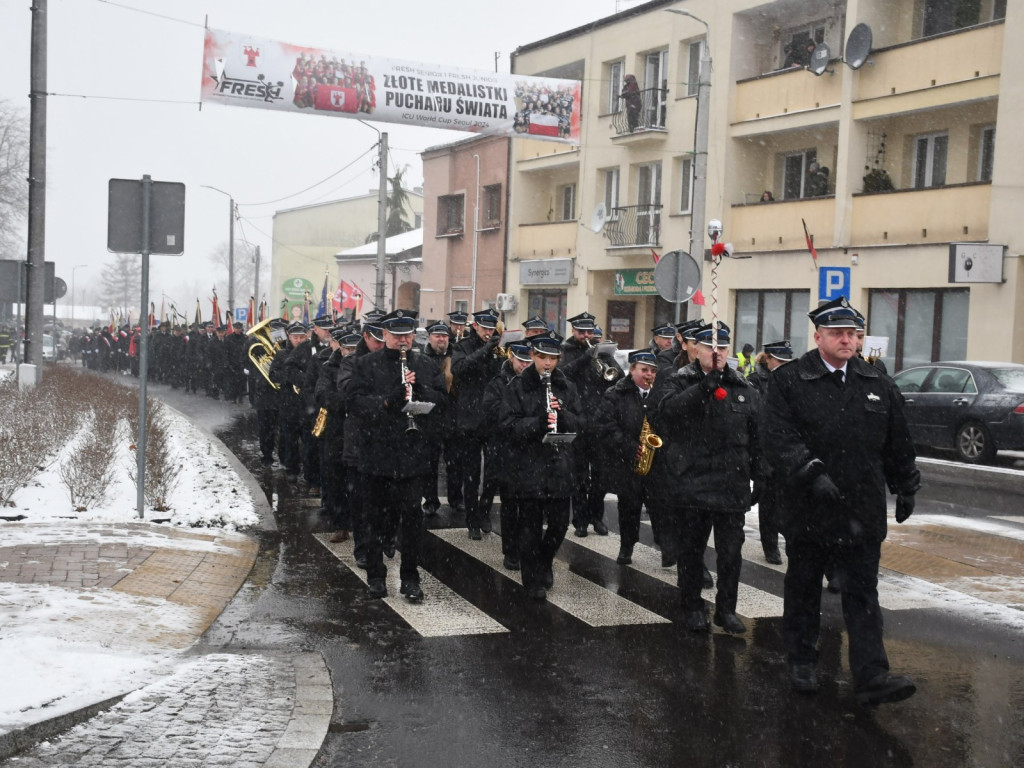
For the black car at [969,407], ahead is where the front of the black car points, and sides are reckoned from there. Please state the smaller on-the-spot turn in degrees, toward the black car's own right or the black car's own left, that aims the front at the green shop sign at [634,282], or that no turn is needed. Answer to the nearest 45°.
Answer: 0° — it already faces it

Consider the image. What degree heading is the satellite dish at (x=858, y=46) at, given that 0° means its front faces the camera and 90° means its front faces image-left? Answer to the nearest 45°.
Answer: approximately 45°

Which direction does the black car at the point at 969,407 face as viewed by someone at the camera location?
facing away from the viewer and to the left of the viewer

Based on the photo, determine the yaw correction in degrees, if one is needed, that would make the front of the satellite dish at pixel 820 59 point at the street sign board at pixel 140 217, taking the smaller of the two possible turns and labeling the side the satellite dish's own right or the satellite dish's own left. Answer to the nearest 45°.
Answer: approximately 45° to the satellite dish's own left

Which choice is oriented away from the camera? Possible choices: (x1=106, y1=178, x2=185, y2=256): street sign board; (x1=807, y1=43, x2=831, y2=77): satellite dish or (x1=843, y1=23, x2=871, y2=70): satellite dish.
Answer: the street sign board

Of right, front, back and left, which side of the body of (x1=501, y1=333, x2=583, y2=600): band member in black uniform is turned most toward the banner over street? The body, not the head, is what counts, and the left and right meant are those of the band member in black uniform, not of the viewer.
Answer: back

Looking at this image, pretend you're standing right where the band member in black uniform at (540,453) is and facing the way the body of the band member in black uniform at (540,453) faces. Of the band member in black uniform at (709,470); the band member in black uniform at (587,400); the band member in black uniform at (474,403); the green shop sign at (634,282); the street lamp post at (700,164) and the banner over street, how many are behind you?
5

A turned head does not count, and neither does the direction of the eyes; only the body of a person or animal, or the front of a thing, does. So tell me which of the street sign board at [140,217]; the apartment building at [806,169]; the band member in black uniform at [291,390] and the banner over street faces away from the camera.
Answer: the street sign board

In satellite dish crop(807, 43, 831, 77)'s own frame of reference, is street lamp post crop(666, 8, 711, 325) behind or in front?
in front

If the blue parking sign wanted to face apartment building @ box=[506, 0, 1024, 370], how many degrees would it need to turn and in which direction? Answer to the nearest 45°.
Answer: approximately 180°

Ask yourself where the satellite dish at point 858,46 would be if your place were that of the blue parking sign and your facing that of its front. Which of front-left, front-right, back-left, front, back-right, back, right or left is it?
back

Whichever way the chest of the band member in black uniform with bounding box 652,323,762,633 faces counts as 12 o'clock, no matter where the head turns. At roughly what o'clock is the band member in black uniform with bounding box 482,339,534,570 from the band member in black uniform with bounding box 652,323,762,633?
the band member in black uniform with bounding box 482,339,534,570 is roughly at 4 o'clock from the band member in black uniform with bounding box 652,323,762,633.
